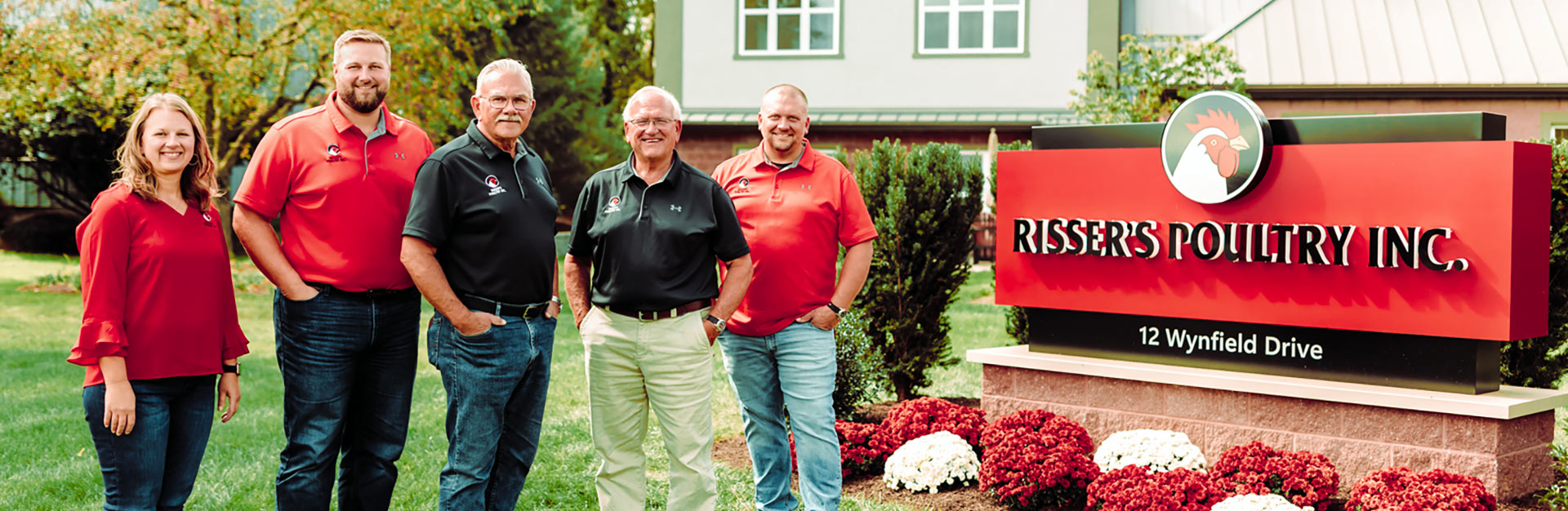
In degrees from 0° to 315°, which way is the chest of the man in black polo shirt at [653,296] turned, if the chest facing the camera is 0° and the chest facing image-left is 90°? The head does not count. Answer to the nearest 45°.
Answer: approximately 0°

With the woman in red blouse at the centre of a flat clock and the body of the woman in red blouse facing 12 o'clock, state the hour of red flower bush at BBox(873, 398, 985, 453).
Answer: The red flower bush is roughly at 10 o'clock from the woman in red blouse.

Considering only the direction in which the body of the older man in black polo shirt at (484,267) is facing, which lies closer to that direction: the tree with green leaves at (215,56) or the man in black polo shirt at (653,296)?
the man in black polo shirt

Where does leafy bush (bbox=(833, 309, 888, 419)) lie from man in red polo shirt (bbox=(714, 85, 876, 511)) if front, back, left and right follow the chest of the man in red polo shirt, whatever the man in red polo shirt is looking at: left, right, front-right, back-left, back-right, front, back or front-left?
back

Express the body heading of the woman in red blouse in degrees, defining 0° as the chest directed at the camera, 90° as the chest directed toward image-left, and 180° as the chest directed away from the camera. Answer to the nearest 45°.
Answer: approximately 315°

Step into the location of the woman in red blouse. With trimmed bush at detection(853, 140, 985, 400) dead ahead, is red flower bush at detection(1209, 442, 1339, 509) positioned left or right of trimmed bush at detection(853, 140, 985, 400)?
right

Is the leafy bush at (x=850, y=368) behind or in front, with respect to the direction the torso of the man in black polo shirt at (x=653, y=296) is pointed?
behind

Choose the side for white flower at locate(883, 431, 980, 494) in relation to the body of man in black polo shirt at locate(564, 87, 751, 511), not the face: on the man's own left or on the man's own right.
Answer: on the man's own left

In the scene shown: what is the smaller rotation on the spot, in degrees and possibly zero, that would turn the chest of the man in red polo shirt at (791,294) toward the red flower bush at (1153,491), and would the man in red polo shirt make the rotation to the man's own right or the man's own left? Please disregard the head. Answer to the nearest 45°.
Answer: approximately 90° to the man's own left

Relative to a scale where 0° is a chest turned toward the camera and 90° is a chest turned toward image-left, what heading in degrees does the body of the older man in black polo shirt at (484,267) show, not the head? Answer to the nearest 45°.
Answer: approximately 315°

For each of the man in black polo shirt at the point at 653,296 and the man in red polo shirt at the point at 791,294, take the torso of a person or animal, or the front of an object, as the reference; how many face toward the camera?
2
